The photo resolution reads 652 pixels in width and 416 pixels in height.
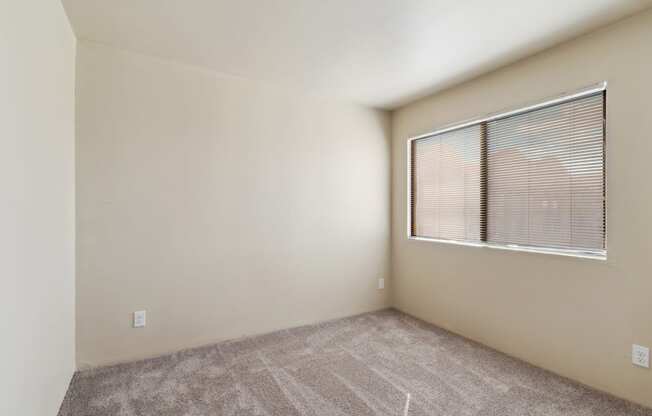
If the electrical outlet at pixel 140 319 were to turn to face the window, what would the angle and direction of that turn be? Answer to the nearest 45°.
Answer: approximately 45° to its left

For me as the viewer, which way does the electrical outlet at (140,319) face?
facing the viewer

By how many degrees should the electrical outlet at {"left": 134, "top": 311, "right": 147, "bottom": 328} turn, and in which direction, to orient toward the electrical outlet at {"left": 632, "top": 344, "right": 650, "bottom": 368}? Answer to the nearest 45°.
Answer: approximately 45° to its left
